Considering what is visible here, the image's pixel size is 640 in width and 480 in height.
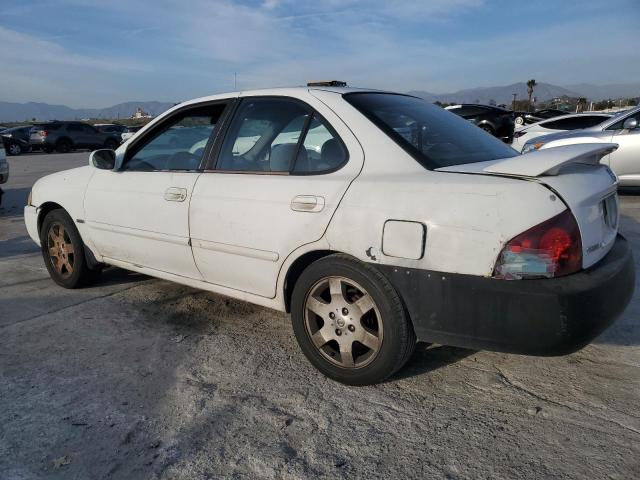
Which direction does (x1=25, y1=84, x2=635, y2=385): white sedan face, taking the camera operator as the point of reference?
facing away from the viewer and to the left of the viewer

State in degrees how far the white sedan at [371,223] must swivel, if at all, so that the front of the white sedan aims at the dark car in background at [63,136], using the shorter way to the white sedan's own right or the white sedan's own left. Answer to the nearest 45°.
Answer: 0° — it already faces it

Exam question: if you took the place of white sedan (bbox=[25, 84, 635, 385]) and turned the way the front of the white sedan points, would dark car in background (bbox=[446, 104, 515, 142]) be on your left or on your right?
on your right

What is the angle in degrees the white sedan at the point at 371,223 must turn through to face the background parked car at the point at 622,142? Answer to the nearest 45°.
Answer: approximately 90° to its right

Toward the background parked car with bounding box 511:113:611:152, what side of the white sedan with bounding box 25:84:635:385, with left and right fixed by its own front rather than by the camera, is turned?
right
